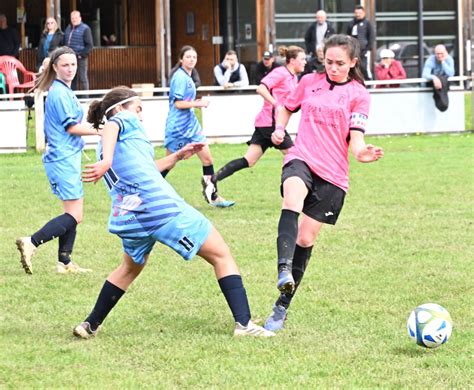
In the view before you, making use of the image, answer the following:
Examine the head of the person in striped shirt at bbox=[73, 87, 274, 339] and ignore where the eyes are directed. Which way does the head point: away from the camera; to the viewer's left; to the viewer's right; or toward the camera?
to the viewer's right

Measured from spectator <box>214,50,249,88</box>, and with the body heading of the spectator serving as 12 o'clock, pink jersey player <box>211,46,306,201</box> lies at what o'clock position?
The pink jersey player is roughly at 12 o'clock from the spectator.

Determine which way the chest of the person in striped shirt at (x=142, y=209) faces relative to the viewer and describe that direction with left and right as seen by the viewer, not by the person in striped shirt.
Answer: facing away from the viewer and to the right of the viewer

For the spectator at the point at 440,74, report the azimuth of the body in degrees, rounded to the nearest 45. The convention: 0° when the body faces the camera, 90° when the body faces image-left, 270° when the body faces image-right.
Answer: approximately 0°

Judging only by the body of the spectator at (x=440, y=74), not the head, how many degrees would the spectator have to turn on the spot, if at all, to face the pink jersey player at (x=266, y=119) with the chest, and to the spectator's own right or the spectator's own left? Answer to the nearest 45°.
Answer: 0° — they already face them
